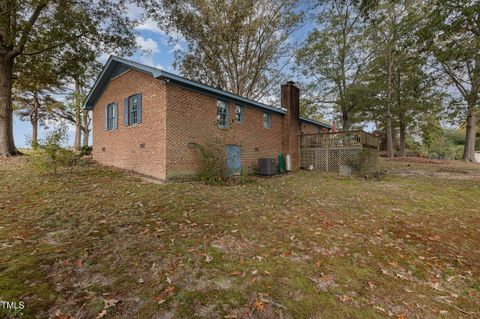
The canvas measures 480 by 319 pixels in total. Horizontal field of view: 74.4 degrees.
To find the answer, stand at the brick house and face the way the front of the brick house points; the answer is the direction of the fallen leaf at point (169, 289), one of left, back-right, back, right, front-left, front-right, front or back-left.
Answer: back-left

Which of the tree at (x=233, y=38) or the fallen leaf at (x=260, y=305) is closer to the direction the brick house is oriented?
the tree

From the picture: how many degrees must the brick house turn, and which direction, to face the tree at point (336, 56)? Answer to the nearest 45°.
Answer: approximately 90° to its right

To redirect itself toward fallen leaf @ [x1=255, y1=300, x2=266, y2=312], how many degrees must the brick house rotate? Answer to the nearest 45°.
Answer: approximately 135° to its left

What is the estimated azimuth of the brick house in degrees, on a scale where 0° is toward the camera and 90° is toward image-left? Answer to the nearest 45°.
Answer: approximately 135°

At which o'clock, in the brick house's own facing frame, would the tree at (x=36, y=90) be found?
The tree is roughly at 12 o'clock from the brick house.

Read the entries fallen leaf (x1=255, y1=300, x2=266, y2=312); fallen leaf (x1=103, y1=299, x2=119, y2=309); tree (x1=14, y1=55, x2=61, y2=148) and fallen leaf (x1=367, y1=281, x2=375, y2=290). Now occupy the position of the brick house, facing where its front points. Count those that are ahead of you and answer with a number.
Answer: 1

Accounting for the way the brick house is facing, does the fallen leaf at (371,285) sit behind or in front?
behind

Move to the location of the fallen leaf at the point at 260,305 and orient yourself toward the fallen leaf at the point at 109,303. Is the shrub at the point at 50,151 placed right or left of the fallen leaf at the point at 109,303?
right

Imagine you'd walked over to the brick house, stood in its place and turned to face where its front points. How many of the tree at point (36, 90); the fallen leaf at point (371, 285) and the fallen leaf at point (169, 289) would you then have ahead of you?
1
